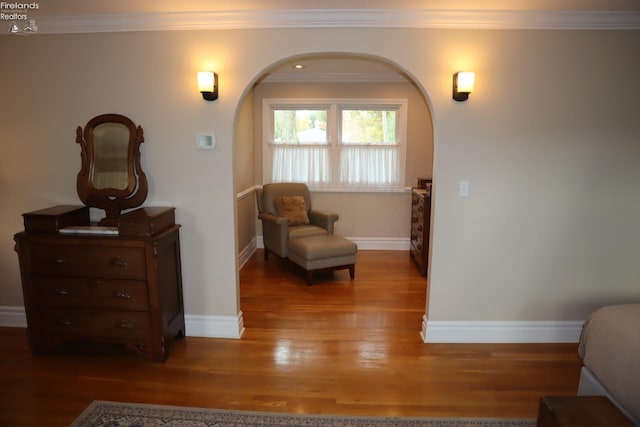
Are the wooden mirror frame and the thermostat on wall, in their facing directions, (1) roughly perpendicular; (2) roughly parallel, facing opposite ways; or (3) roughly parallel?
roughly parallel

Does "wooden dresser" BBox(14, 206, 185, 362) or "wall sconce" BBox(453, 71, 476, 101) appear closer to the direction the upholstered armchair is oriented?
the wall sconce

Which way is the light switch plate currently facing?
toward the camera

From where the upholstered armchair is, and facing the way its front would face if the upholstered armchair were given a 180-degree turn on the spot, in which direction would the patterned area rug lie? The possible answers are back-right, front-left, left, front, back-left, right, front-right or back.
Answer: back-left

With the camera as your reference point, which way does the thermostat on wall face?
facing the viewer

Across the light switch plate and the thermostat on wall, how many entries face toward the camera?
2

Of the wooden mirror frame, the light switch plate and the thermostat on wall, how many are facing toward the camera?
3

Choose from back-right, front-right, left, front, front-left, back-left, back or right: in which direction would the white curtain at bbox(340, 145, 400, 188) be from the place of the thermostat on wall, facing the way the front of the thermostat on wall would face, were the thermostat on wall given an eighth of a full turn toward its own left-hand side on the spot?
left

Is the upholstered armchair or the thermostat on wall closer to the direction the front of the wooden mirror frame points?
the thermostat on wall

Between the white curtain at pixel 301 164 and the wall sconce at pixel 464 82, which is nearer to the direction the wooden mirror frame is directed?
the wall sconce

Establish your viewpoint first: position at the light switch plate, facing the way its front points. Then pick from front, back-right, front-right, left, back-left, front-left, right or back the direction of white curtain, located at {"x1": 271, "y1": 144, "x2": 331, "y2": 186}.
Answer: back-right

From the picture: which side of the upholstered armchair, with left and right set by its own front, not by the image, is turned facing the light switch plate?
front

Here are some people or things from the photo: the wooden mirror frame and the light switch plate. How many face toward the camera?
2

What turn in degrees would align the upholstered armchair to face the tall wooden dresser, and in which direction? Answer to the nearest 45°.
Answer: approximately 45° to its left

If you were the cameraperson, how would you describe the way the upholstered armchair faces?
facing the viewer and to the right of the viewer

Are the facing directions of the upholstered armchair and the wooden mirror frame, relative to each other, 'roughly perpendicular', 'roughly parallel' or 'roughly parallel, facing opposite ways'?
roughly parallel

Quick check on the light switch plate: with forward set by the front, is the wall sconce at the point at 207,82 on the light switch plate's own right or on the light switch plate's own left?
on the light switch plate's own right
